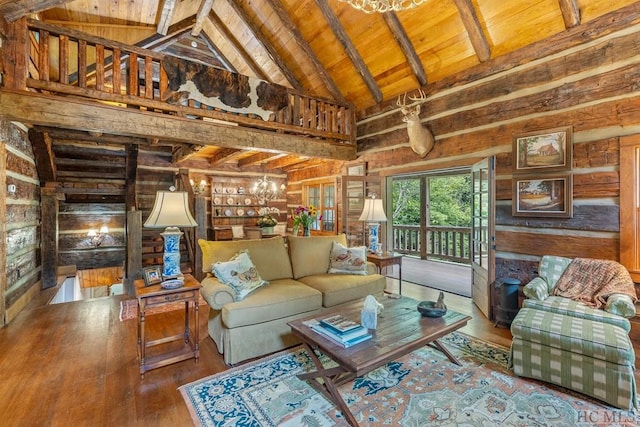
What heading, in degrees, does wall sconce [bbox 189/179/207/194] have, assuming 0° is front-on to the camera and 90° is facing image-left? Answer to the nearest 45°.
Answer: approximately 0°

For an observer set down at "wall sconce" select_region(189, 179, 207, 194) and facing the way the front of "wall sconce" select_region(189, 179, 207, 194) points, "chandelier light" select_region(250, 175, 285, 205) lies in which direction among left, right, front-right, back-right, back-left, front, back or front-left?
left

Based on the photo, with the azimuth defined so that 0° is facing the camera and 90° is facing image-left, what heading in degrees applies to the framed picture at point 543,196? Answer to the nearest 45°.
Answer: approximately 45°

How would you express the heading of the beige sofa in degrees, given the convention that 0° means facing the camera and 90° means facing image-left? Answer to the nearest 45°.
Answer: approximately 315°

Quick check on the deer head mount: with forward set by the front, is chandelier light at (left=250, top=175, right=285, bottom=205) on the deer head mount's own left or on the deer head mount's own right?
on the deer head mount's own right

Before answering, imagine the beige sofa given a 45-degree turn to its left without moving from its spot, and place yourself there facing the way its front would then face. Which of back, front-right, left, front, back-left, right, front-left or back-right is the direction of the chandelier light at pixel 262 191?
left

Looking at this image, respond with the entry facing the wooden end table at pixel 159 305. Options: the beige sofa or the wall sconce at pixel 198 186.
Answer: the wall sconce

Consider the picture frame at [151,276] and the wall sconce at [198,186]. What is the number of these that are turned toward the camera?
2

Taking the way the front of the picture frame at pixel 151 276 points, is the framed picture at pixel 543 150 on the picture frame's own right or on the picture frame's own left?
on the picture frame's own left

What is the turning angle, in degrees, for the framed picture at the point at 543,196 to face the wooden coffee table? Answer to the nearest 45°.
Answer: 0° — it already faces it

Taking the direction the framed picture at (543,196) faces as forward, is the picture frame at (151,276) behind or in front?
in front
